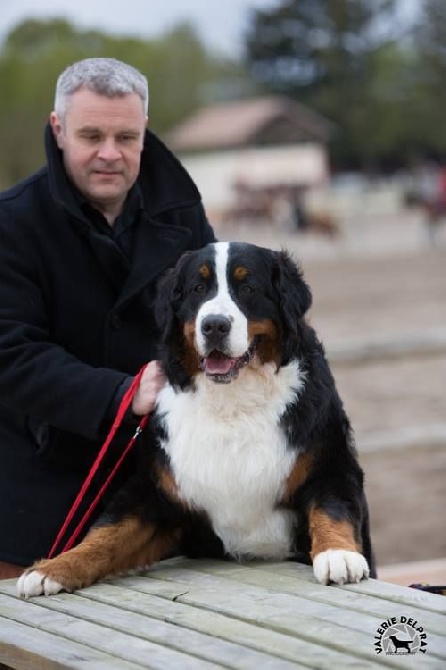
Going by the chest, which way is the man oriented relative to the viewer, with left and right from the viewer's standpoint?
facing the viewer and to the right of the viewer

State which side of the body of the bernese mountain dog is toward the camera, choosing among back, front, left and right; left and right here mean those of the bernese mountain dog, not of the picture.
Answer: front

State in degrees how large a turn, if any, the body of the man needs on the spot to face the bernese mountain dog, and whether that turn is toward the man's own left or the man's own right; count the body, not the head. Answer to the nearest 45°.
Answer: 0° — they already face it

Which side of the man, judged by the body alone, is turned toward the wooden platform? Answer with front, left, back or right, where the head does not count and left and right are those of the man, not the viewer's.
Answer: front

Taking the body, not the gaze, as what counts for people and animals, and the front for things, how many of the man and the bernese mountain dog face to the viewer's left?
0

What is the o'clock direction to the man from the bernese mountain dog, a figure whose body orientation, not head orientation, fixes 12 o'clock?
The man is roughly at 4 o'clock from the bernese mountain dog.
